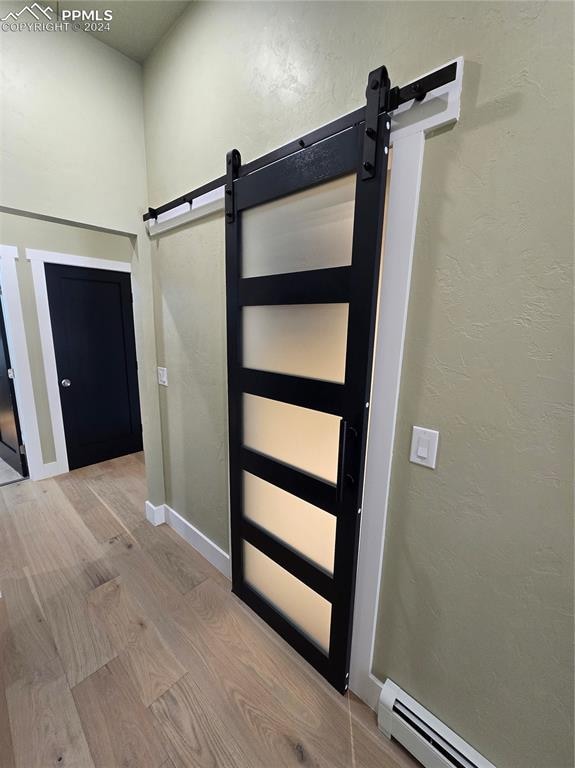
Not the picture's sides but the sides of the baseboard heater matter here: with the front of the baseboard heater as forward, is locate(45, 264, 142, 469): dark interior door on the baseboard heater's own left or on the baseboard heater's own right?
on the baseboard heater's own right

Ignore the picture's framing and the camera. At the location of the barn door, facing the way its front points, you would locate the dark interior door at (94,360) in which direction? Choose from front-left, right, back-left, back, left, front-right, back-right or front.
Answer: right

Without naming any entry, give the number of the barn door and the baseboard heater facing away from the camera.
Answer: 0

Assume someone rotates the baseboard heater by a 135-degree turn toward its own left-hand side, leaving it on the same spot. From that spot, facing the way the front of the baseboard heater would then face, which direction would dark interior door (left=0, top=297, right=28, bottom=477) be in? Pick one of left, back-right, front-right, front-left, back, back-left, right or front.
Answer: back

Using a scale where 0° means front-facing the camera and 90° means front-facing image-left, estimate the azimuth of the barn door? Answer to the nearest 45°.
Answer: approximately 45°
